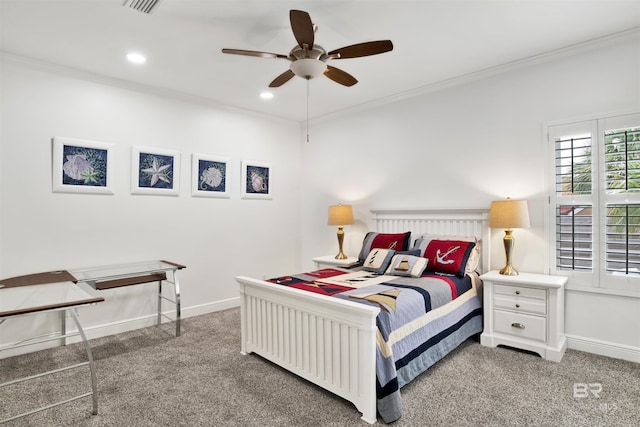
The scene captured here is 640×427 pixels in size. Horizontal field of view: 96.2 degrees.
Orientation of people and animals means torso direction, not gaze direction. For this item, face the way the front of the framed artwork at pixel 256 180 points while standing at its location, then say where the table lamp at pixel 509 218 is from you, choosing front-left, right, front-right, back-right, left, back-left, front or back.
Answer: front

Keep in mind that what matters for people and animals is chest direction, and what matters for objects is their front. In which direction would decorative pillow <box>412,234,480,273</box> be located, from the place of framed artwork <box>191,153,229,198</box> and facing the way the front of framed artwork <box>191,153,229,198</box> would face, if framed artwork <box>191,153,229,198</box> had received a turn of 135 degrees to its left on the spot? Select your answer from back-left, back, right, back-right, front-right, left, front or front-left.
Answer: back-right

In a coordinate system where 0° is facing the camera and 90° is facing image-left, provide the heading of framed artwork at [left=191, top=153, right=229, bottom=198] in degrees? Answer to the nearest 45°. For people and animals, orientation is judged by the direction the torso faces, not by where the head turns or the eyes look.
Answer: approximately 315°

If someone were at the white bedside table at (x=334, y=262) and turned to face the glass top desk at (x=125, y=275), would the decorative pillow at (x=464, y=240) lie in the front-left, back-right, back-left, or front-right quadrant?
back-left

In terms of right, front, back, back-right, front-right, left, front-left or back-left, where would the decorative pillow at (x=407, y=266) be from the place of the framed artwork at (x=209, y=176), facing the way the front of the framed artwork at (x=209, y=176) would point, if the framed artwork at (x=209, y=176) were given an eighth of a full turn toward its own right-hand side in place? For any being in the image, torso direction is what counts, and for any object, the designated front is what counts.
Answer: front-left

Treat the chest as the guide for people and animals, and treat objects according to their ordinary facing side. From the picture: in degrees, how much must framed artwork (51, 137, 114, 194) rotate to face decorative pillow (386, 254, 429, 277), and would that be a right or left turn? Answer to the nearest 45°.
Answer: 0° — it already faces it

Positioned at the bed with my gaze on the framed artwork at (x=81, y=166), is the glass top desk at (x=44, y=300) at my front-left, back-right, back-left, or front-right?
front-left

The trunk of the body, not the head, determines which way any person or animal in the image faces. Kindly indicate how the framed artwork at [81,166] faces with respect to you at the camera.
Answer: facing the viewer and to the right of the viewer

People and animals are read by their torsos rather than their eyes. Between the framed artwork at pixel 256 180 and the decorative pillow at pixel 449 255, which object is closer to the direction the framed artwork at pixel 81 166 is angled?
the decorative pillow

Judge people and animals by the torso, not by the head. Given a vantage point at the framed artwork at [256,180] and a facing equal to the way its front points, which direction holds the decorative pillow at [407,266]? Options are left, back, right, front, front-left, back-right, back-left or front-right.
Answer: front

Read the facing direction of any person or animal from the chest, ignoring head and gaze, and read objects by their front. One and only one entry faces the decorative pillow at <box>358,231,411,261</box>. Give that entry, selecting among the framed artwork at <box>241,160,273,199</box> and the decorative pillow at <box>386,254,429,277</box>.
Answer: the framed artwork

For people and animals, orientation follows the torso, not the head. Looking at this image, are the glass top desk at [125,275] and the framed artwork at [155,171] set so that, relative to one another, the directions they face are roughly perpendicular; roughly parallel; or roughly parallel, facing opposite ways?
roughly parallel

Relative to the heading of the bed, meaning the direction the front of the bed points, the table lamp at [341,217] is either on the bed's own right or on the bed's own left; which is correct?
on the bed's own right
